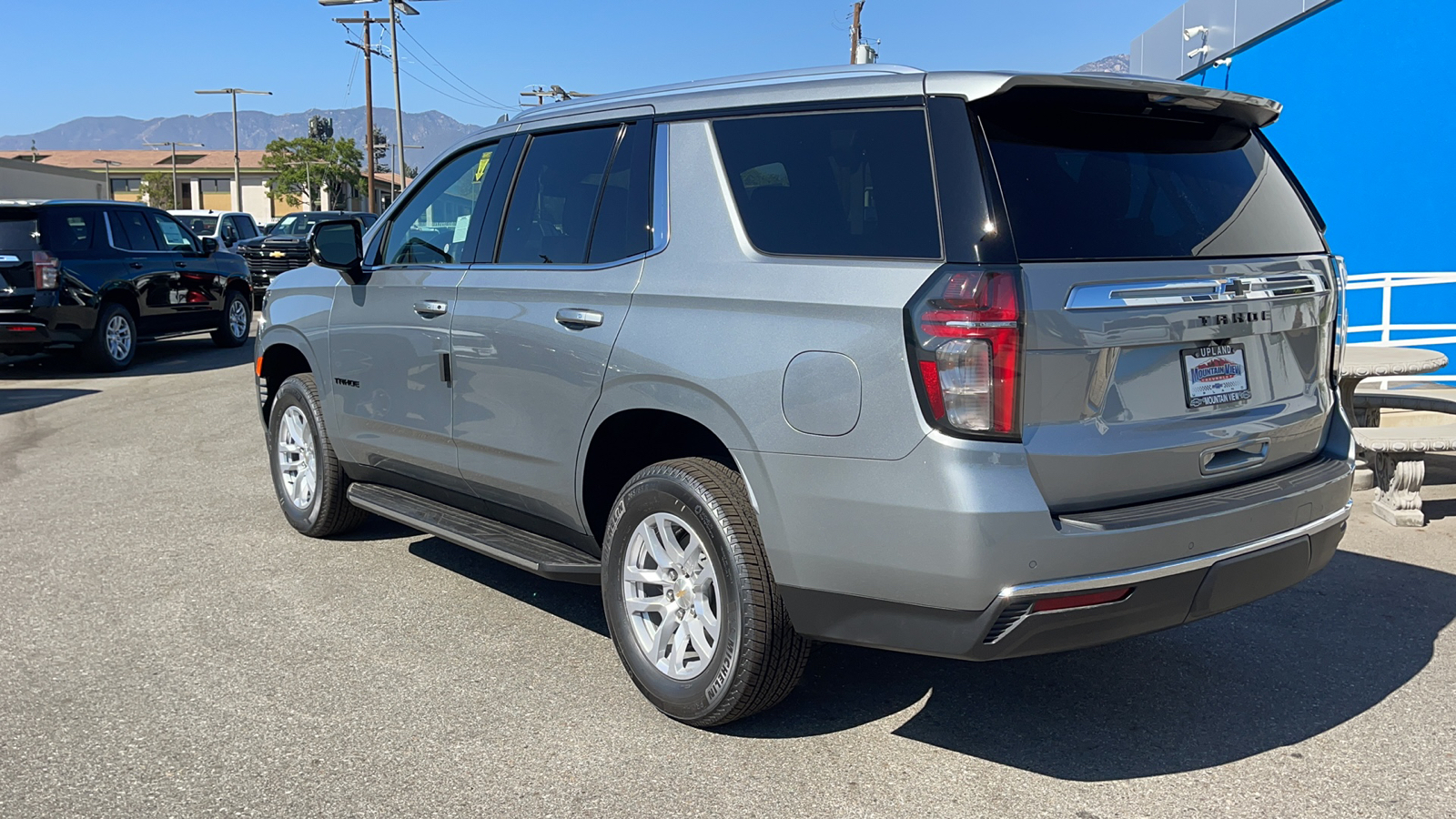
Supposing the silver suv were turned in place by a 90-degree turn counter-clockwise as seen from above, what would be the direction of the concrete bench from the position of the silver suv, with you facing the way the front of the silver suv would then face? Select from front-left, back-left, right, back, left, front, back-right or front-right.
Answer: back

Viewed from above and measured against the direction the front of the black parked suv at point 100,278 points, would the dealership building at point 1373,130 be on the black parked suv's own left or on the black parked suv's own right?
on the black parked suv's own right

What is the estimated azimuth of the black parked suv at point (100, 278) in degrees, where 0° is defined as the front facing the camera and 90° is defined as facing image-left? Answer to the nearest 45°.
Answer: approximately 225°

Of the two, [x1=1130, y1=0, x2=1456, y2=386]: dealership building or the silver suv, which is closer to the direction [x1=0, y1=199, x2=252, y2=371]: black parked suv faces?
the dealership building

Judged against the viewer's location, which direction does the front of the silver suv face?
facing away from the viewer and to the left of the viewer
